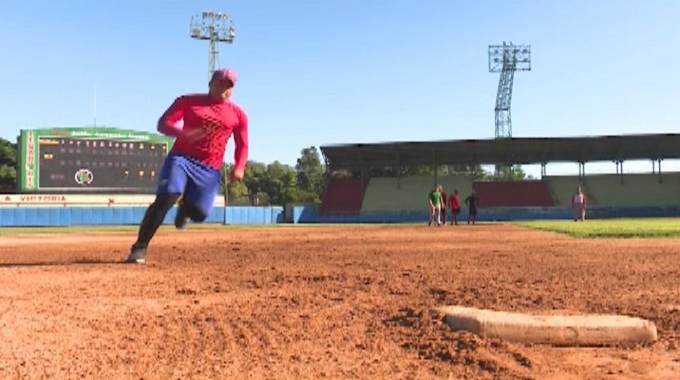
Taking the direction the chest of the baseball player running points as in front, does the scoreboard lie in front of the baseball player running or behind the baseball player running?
behind
